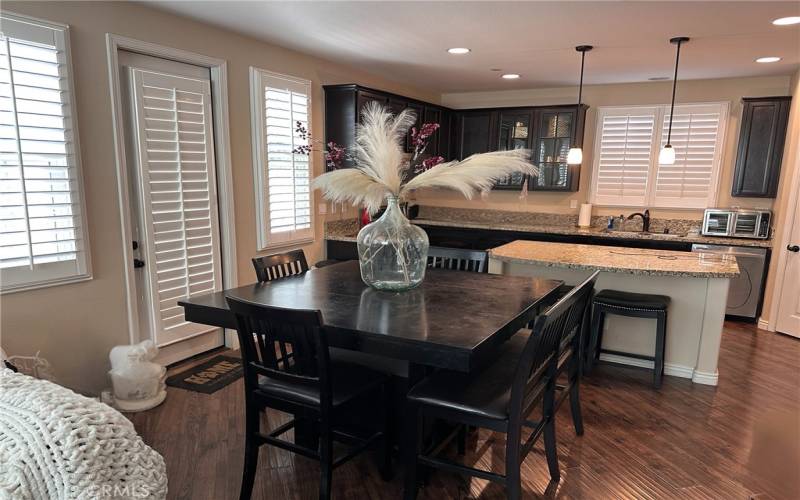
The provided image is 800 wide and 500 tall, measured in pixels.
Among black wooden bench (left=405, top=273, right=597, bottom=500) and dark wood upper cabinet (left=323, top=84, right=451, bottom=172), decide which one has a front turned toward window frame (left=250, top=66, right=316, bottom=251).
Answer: the black wooden bench

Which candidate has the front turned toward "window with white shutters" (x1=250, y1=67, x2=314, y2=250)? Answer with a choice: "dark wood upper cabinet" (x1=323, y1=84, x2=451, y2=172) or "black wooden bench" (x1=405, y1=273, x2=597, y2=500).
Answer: the black wooden bench

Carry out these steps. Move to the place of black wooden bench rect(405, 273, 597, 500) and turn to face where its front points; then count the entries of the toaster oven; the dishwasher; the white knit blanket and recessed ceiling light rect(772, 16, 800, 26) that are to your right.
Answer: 3

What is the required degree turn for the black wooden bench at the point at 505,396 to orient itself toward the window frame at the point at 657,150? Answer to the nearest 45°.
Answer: approximately 45° to its right

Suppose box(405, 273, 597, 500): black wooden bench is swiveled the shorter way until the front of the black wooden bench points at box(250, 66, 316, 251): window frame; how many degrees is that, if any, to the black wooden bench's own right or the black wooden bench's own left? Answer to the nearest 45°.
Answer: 0° — it already faces it

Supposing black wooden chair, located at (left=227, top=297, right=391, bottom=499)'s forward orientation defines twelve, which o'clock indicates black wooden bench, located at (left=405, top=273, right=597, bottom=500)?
black wooden bench, located at (left=405, top=273, right=597, bottom=500) is roughly at 2 o'clock from black wooden chair, located at (left=227, top=297, right=391, bottom=499).

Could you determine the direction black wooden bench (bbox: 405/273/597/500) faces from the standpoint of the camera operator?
facing away from the viewer and to the left of the viewer

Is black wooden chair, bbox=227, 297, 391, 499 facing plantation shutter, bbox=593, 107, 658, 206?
yes

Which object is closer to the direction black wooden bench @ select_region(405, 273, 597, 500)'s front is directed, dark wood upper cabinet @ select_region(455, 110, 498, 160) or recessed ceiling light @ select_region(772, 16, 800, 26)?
the dark wood upper cabinet

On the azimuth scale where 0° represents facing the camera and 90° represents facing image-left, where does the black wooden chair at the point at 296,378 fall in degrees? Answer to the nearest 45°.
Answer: approximately 225°
